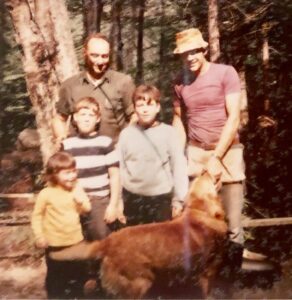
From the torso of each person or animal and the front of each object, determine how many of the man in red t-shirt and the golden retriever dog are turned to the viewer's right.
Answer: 1

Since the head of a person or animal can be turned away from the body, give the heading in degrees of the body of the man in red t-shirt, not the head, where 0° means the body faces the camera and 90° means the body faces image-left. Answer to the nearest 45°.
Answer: approximately 45°

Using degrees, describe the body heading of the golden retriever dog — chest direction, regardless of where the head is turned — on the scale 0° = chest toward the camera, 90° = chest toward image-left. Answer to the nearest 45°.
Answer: approximately 270°

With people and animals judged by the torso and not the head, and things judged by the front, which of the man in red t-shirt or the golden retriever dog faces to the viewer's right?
the golden retriever dog

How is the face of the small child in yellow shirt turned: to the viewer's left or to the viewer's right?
to the viewer's right

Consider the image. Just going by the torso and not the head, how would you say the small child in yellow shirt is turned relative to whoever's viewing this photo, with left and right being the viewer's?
facing the viewer and to the right of the viewer
